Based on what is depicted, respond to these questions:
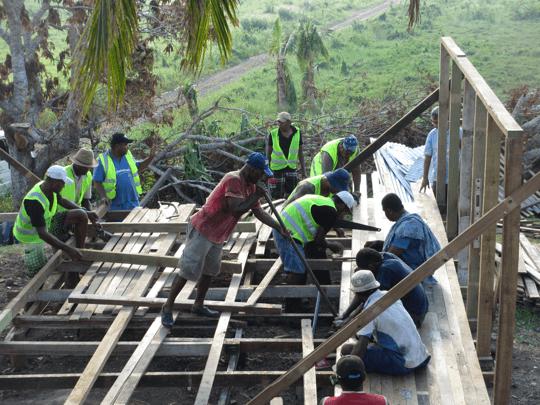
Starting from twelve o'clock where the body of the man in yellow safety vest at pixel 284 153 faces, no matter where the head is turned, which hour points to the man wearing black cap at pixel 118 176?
The man wearing black cap is roughly at 2 o'clock from the man in yellow safety vest.

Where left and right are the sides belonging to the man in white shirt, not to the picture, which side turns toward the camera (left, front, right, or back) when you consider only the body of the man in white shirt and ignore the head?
left

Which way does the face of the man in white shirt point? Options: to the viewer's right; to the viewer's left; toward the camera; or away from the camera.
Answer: to the viewer's left

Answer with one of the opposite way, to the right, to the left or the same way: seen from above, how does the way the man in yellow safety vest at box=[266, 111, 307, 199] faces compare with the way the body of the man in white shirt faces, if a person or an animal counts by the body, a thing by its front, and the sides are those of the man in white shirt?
to the left

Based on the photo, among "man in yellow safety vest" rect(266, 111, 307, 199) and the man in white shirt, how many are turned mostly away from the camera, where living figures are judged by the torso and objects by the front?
0

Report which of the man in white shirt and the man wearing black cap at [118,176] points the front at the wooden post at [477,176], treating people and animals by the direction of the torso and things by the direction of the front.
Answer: the man wearing black cap

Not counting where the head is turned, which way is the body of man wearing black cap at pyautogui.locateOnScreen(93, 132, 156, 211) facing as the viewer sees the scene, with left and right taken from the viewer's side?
facing the viewer and to the right of the viewer

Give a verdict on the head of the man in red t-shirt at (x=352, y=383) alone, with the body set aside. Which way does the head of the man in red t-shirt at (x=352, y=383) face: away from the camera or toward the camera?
away from the camera

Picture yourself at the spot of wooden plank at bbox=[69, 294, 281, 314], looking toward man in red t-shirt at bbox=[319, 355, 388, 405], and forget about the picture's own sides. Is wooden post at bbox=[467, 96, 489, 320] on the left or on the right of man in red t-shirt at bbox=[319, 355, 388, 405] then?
left

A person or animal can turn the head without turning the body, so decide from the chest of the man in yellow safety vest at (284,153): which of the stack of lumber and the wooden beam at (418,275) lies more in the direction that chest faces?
the wooden beam

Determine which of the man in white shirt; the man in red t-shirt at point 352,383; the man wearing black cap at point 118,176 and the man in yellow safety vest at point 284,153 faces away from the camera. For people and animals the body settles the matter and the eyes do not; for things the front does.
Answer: the man in red t-shirt

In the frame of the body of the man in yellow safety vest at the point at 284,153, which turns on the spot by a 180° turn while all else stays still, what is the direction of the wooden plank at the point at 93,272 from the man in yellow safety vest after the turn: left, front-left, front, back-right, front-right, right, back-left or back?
back-left

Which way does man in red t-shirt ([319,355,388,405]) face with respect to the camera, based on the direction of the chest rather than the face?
away from the camera

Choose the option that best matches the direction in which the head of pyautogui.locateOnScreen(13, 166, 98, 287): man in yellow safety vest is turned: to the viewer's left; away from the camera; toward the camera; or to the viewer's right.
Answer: to the viewer's right

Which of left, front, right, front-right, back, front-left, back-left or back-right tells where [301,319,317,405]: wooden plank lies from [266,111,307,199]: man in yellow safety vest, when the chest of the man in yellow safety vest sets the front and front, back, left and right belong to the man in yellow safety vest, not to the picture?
front

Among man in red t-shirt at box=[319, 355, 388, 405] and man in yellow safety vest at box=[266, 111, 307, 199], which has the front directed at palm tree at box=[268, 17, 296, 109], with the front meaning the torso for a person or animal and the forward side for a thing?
the man in red t-shirt

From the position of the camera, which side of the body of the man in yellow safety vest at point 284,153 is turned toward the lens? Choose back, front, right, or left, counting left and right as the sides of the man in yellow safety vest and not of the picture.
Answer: front
